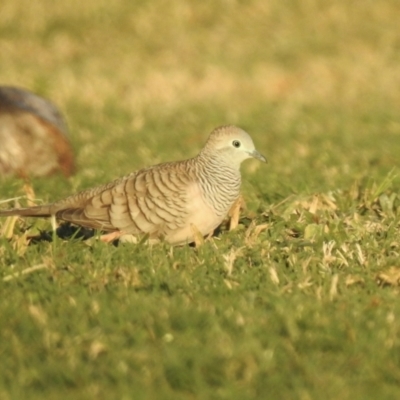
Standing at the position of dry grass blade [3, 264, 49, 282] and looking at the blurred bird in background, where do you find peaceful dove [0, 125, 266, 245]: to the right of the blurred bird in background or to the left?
right

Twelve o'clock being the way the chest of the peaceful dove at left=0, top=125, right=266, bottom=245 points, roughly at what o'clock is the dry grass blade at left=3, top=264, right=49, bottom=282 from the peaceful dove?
The dry grass blade is roughly at 5 o'clock from the peaceful dove.

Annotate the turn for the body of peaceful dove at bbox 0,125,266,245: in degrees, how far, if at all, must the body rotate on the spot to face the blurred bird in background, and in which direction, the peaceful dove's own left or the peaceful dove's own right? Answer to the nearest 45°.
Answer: approximately 90° to the peaceful dove's own left

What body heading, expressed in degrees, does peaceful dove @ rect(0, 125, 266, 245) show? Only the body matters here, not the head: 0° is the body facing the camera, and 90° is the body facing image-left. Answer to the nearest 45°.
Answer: approximately 270°
